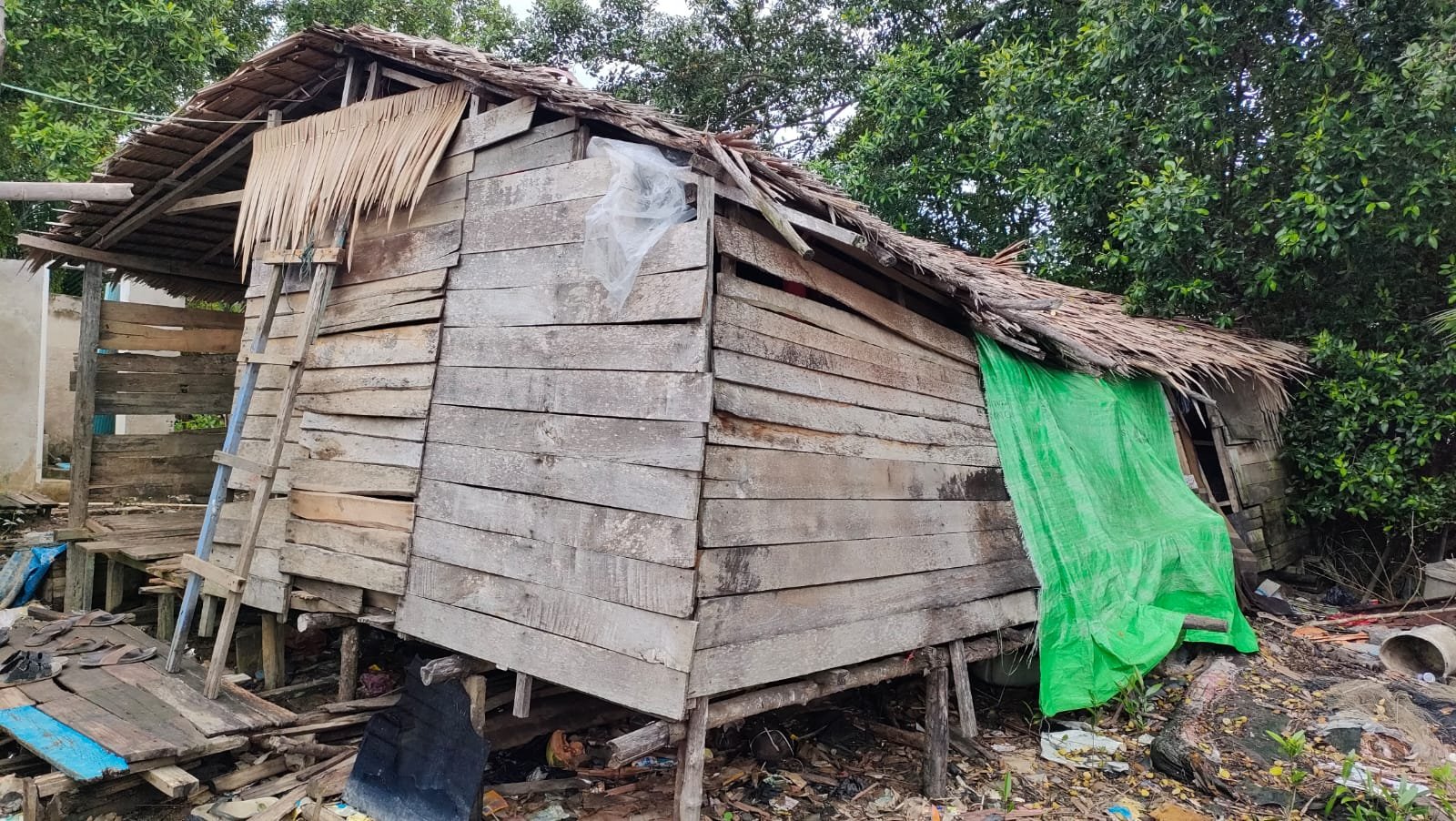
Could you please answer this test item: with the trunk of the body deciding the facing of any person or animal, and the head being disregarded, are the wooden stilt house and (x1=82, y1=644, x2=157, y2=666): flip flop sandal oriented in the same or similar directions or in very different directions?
very different directions

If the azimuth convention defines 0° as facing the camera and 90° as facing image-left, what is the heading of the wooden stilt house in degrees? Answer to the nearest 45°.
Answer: approximately 45°

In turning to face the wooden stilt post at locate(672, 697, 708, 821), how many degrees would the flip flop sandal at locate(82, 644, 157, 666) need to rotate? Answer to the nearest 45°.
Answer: approximately 45° to its right

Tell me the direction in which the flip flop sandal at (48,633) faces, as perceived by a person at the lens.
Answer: facing away from the viewer and to the right of the viewer

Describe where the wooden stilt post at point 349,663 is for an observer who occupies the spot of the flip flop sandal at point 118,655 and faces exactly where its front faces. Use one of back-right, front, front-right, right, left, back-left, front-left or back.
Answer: front-right

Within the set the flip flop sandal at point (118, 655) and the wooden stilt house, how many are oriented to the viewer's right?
1

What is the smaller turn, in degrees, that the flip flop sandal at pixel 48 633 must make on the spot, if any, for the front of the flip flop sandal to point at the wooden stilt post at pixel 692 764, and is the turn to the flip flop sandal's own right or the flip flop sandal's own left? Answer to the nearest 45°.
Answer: approximately 90° to the flip flop sandal's own right

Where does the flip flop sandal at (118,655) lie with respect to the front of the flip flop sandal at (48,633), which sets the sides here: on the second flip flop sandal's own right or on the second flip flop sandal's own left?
on the second flip flop sandal's own right
